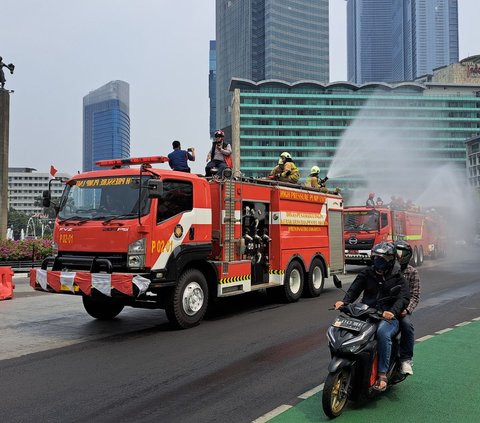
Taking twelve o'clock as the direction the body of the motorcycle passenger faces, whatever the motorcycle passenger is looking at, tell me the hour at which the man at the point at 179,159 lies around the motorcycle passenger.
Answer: The man is roughly at 3 o'clock from the motorcycle passenger.

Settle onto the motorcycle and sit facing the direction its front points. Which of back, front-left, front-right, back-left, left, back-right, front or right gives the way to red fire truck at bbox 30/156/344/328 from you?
right

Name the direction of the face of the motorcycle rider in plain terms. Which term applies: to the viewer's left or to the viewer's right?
to the viewer's left

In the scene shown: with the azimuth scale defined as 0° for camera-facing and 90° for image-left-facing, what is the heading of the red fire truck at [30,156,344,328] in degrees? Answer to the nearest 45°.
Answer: approximately 45°

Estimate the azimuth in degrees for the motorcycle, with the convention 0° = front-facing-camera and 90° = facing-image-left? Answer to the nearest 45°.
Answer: approximately 45°

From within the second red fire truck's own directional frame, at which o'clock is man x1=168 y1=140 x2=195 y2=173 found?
The man is roughly at 11 o'clock from the second red fire truck.

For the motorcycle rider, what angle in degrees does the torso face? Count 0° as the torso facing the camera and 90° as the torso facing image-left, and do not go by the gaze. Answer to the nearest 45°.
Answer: approximately 45°

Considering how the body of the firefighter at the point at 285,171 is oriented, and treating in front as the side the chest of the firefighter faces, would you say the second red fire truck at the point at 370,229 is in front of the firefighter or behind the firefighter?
behind

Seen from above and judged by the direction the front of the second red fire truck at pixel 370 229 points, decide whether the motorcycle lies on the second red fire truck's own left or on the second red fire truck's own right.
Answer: on the second red fire truck's own left

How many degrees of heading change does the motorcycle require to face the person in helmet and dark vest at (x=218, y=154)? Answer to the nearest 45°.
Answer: approximately 90° to its right

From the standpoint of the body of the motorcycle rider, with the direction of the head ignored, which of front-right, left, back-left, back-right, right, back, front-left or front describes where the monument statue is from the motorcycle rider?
right

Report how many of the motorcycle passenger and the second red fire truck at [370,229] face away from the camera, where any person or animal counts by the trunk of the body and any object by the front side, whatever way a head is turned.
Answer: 0

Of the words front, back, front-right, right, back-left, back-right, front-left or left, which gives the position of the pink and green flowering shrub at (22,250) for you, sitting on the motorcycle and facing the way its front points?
right

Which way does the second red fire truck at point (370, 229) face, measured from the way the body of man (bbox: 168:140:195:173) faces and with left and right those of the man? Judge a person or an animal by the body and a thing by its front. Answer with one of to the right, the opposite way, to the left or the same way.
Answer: the opposite way

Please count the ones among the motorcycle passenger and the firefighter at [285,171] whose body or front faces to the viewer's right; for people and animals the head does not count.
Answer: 0

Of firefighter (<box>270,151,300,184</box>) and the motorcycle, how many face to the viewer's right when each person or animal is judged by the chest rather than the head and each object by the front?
0
